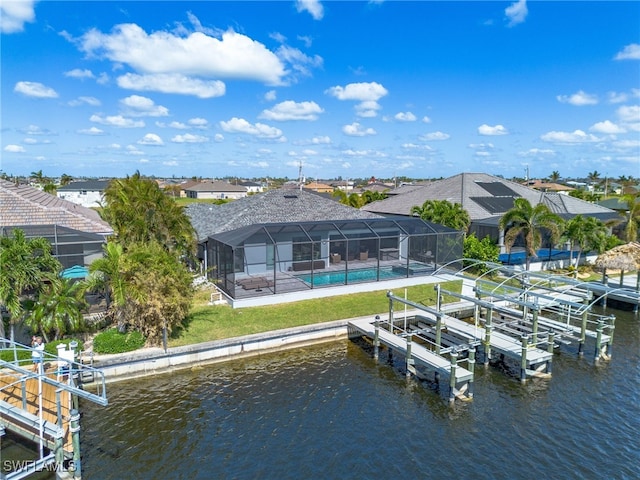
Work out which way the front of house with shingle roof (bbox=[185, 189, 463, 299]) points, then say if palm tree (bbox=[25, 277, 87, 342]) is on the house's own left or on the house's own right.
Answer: on the house's own left

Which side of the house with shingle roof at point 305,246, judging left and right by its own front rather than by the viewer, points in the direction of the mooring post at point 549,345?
back

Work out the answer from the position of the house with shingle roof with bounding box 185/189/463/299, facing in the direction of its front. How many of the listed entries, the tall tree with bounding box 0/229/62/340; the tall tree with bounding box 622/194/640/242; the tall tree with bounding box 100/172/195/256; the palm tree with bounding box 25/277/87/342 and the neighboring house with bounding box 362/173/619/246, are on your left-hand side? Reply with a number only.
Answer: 3

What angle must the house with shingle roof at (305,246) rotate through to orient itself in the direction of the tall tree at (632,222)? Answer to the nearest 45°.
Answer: approximately 135° to its right

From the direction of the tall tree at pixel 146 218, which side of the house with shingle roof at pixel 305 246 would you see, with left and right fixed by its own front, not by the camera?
left

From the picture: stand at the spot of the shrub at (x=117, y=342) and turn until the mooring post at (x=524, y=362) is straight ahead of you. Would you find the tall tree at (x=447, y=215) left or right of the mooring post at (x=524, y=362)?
left

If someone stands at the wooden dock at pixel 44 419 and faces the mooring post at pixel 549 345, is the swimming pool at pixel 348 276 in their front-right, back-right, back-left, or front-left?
front-left

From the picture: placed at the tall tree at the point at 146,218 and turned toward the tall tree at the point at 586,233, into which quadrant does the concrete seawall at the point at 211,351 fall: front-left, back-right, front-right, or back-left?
front-right
